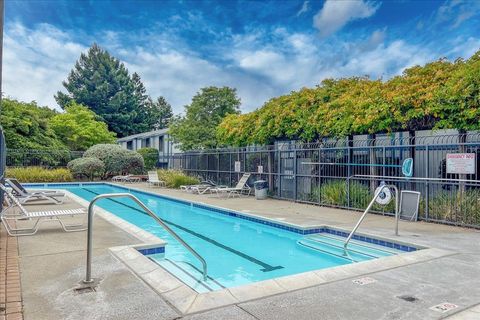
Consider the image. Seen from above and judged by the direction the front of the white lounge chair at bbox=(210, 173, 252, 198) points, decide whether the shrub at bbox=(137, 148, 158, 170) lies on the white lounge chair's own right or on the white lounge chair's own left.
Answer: on the white lounge chair's own right

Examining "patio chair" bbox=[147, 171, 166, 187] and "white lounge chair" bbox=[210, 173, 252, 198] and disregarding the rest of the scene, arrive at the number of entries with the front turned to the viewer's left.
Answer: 1

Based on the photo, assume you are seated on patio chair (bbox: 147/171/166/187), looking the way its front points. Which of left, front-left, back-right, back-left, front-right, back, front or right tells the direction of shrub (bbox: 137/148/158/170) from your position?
back-left

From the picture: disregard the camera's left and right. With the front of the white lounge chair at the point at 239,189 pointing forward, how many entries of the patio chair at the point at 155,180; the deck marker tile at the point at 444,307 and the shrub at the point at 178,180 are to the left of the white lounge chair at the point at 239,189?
1

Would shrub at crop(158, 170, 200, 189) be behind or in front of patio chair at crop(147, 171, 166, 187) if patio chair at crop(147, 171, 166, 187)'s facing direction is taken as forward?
in front

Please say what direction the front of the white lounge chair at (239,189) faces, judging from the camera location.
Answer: facing to the left of the viewer

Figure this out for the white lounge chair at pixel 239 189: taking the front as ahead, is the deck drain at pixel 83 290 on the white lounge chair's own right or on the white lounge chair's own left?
on the white lounge chair's own left

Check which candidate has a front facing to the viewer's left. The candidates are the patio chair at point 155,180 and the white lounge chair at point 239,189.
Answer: the white lounge chair

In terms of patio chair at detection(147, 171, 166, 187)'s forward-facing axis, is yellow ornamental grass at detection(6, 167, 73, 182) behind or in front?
behind

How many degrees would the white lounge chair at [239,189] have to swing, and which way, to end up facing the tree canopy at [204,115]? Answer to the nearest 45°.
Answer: approximately 90° to its right

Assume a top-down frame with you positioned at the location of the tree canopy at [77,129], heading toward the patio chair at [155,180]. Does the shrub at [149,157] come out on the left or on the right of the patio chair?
left

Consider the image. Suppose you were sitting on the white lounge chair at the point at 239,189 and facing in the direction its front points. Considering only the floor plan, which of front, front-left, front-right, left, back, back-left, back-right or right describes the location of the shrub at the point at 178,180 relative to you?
front-right

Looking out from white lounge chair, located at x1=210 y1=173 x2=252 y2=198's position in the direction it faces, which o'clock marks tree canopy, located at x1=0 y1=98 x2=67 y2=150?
The tree canopy is roughly at 1 o'clock from the white lounge chair.
